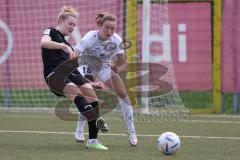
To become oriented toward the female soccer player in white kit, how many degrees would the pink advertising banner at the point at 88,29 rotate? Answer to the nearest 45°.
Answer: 0° — it already faces them

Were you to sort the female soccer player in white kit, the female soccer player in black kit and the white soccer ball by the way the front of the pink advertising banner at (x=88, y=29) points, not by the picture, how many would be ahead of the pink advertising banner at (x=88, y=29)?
3

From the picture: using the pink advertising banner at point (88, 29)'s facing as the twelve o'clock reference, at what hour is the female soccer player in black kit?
The female soccer player in black kit is roughly at 12 o'clock from the pink advertising banner.

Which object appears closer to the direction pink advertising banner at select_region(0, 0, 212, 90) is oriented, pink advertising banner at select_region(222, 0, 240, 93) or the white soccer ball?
the white soccer ball

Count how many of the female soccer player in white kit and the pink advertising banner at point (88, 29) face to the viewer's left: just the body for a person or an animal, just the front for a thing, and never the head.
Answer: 0

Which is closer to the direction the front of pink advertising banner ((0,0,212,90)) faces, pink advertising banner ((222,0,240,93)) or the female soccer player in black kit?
the female soccer player in black kit

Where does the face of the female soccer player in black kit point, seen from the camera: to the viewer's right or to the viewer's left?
to the viewer's right

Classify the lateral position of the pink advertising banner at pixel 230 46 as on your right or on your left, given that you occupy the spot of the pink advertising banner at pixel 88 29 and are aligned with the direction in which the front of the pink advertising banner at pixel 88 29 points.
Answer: on your left

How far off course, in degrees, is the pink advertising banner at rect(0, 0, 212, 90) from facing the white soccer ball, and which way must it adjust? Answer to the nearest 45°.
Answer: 0° — it already faces it

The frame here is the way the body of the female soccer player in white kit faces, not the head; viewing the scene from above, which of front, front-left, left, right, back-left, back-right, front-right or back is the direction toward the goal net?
back-left

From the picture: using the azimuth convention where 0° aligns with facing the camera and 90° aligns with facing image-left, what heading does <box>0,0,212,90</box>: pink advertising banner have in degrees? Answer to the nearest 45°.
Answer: approximately 0°
